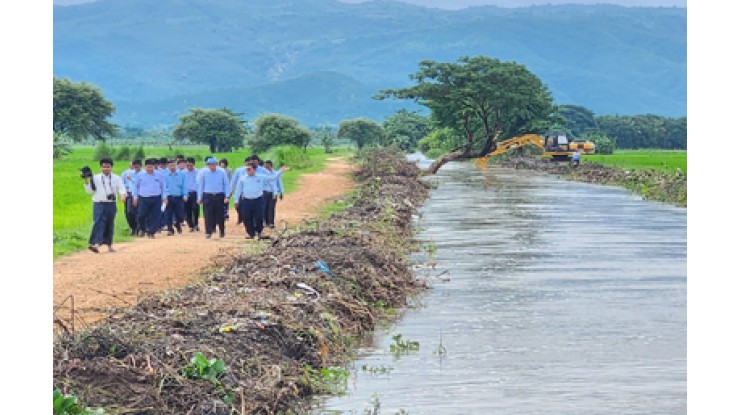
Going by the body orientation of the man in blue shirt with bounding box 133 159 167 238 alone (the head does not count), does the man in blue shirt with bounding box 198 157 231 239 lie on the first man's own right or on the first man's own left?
on the first man's own left

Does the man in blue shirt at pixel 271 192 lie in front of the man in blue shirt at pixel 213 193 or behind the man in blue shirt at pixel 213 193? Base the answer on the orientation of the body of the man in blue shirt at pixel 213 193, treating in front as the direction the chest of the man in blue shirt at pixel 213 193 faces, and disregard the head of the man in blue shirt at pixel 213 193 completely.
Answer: behind

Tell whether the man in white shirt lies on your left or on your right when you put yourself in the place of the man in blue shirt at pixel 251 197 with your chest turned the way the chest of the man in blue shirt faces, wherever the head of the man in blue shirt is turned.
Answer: on your right

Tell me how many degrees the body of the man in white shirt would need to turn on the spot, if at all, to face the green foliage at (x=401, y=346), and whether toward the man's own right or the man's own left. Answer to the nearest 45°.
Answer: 0° — they already face it

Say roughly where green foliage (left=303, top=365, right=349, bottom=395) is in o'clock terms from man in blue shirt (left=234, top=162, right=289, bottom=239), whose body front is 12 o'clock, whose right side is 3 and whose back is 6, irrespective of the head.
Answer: The green foliage is roughly at 12 o'clock from the man in blue shirt.

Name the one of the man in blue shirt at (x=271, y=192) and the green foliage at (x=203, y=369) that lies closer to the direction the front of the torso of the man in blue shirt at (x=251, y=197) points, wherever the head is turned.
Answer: the green foliage

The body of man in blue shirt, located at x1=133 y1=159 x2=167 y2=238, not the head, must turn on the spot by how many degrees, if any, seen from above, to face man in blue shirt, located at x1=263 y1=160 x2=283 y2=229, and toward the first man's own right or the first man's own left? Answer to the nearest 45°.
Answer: approximately 135° to the first man's own left

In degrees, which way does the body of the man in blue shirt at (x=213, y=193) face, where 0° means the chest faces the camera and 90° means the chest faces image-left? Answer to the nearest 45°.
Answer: approximately 0°

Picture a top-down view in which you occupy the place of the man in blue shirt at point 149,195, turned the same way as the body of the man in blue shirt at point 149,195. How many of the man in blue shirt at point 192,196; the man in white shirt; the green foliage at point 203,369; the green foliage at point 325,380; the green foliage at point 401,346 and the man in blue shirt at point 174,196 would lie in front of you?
4
